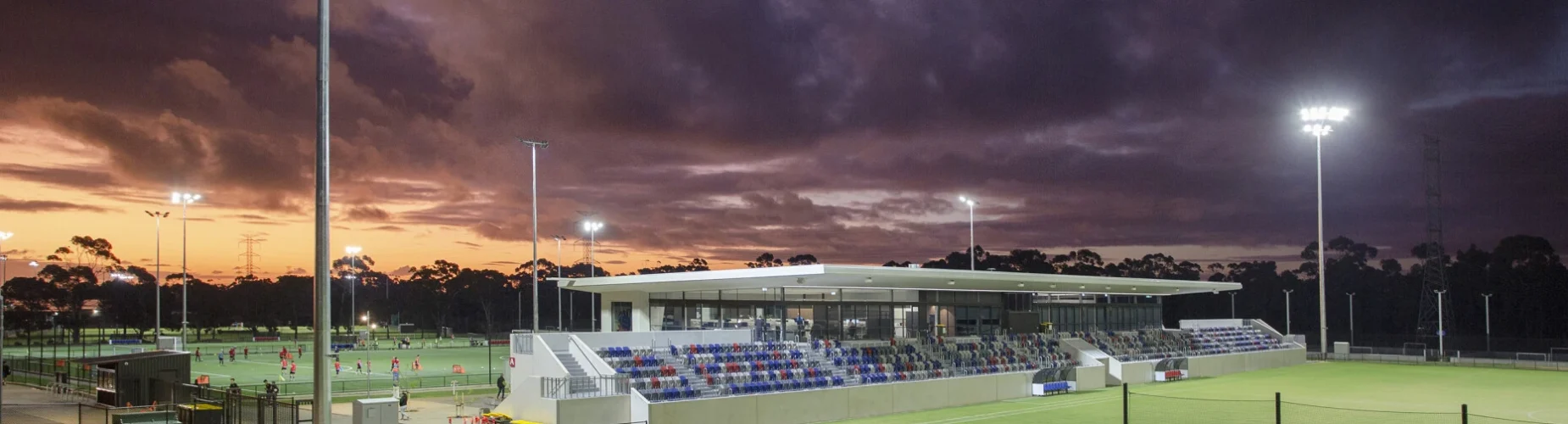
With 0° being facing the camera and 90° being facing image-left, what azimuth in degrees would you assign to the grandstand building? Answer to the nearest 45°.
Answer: approximately 315°

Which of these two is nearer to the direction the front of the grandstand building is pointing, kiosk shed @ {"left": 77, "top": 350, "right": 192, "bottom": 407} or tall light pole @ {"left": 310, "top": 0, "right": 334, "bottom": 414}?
the tall light pole

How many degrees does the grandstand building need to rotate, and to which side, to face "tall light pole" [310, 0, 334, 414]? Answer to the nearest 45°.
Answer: approximately 45° to its right

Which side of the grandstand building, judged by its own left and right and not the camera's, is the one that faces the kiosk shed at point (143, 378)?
right
